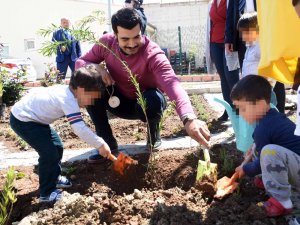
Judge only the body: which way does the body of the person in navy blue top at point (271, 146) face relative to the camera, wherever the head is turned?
to the viewer's left

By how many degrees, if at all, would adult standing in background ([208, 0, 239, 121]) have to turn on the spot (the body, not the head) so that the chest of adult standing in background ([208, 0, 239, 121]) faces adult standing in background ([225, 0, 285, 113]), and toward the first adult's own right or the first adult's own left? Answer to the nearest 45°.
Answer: approximately 45° to the first adult's own left

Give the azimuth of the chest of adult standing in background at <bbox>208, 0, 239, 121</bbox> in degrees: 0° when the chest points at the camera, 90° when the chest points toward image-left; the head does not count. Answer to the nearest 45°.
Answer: approximately 45°

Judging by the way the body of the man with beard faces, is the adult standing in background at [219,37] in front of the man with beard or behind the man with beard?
behind
